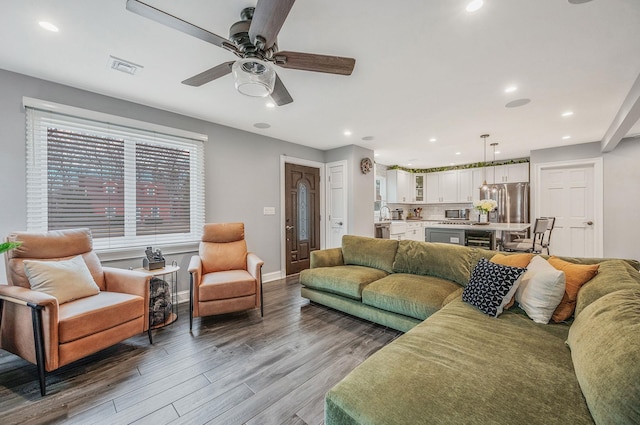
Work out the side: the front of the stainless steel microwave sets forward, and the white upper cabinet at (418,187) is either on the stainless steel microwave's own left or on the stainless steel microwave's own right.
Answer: on the stainless steel microwave's own right

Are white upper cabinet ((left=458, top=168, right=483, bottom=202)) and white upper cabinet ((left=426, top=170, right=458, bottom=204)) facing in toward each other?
no

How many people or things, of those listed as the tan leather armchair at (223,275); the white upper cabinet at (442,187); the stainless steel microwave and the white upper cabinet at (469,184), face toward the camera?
4

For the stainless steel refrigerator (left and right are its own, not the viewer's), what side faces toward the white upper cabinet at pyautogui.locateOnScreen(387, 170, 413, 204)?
right

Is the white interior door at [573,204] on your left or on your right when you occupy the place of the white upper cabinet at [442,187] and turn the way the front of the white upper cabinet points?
on your left

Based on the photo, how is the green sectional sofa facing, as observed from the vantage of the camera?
facing the viewer and to the left of the viewer

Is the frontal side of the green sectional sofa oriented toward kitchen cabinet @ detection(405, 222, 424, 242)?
no

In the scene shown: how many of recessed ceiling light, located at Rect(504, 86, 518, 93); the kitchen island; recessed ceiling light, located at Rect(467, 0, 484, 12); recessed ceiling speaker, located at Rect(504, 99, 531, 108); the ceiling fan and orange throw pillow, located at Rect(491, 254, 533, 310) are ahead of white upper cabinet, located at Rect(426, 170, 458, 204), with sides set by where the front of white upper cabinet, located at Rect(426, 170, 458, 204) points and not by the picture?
6

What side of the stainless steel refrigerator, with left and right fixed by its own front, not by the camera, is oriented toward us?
front

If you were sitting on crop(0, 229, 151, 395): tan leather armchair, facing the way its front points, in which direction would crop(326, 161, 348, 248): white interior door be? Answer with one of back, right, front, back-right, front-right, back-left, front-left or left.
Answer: front-left

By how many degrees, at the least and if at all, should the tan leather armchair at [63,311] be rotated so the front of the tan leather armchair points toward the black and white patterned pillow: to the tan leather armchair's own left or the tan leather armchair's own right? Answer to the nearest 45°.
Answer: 0° — it already faces it

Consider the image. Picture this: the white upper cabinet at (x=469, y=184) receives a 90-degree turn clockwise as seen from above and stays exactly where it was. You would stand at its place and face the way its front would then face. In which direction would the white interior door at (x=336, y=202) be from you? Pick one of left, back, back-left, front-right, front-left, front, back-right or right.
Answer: front-left

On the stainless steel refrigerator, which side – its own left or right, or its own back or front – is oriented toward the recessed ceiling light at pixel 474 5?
front

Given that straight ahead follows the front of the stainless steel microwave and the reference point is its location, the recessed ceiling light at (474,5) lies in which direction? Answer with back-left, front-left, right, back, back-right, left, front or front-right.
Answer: front

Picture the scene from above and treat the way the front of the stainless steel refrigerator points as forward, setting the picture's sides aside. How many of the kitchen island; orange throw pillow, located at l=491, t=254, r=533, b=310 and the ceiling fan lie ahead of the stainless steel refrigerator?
3

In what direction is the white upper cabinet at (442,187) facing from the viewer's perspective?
toward the camera

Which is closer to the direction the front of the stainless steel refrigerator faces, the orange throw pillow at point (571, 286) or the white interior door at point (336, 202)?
the orange throw pillow

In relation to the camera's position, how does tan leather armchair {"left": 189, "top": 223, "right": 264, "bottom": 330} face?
facing the viewer
